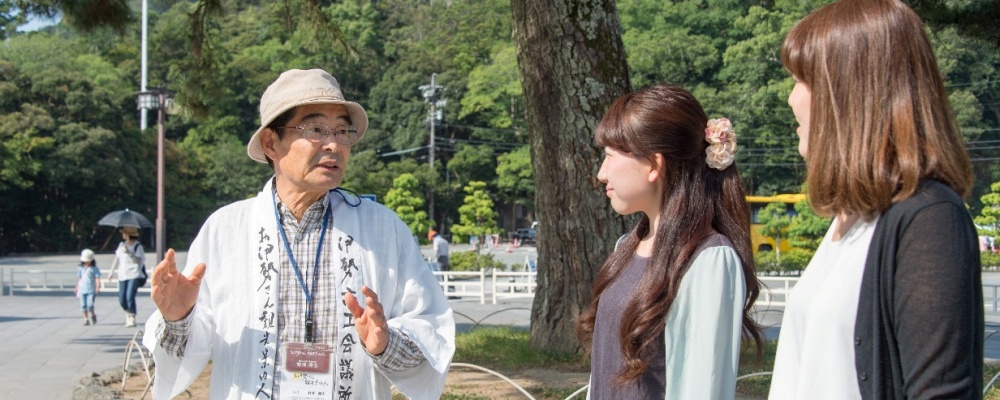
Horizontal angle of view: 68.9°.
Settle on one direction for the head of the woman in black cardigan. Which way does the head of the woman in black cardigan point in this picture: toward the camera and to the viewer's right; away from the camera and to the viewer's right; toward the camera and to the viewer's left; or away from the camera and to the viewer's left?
away from the camera and to the viewer's left

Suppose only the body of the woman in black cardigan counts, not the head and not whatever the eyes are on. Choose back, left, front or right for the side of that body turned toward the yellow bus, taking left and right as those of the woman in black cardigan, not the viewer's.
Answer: right

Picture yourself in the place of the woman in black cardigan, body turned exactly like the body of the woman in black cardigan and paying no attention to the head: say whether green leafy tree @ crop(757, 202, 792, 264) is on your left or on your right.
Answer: on your right

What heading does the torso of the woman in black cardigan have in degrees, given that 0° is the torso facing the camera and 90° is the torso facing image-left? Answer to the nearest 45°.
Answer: approximately 90°

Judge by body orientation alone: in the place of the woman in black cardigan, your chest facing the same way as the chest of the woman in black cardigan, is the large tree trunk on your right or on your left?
on your right

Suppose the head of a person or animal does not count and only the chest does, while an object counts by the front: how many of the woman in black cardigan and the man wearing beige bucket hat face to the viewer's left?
1

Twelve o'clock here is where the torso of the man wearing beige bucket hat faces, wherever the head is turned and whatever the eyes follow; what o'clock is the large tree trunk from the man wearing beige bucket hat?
The large tree trunk is roughly at 7 o'clock from the man wearing beige bucket hat.

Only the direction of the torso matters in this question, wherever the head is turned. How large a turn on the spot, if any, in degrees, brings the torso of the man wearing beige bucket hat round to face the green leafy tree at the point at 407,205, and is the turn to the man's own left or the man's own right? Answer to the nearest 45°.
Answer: approximately 180°

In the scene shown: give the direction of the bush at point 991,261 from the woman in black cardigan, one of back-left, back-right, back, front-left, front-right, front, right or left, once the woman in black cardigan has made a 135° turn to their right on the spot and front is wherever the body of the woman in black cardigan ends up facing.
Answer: front-left
